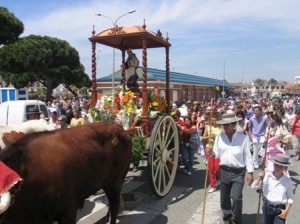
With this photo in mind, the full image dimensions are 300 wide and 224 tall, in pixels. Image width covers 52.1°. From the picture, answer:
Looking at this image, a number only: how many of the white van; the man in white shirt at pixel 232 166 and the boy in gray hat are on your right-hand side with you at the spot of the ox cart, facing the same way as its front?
1

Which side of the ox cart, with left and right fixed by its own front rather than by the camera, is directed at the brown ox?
front

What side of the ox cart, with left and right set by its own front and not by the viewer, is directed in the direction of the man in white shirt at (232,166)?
left

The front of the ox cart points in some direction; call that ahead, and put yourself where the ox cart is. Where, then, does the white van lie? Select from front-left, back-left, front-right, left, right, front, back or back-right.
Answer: right

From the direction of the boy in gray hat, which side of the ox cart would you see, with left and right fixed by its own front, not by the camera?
left

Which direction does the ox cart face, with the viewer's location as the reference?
facing the viewer and to the left of the viewer
